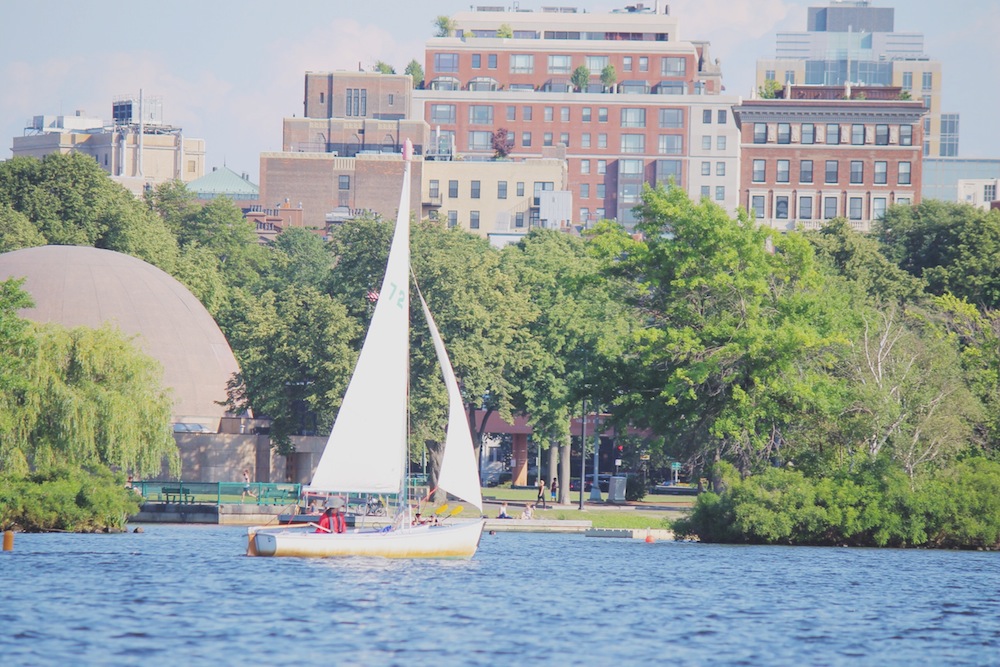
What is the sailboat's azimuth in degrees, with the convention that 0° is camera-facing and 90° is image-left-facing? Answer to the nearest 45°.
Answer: approximately 270°
